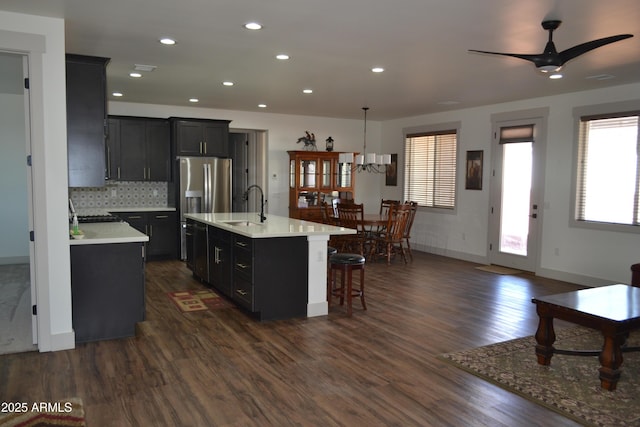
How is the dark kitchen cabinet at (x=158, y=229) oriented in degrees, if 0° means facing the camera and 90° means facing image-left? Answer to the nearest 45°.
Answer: approximately 0°

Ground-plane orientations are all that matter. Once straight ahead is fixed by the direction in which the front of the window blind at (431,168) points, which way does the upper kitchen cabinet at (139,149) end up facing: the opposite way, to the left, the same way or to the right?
to the left

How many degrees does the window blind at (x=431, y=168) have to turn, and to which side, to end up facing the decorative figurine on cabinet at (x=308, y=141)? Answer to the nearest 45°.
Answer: approximately 45° to its right

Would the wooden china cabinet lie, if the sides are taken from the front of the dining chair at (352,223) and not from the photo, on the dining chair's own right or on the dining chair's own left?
on the dining chair's own left

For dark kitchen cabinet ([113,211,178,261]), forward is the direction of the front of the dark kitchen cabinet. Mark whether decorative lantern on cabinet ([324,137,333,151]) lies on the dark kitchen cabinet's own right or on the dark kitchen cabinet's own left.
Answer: on the dark kitchen cabinet's own left

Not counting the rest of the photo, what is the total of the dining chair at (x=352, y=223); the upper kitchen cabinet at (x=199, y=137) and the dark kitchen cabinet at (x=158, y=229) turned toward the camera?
2

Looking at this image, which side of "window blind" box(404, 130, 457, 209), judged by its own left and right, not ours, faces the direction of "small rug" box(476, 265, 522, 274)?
left

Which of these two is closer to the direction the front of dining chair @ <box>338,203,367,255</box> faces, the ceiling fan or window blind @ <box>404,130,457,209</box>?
the window blind

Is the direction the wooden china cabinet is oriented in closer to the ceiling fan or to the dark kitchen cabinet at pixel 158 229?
the ceiling fan

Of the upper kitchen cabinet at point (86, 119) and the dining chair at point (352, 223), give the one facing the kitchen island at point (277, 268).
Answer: the upper kitchen cabinet

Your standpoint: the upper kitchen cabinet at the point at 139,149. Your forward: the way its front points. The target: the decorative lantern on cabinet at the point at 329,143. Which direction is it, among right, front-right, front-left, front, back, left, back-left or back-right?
left

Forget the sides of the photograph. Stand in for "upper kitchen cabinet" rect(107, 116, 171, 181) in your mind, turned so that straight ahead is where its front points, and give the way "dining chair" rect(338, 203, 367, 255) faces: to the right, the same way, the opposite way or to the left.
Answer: the opposite way

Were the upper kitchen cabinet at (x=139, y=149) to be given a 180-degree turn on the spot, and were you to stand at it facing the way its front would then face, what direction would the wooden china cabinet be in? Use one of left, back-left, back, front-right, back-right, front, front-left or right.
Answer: right

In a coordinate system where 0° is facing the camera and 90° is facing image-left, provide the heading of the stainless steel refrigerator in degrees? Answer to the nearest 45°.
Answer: approximately 0°
